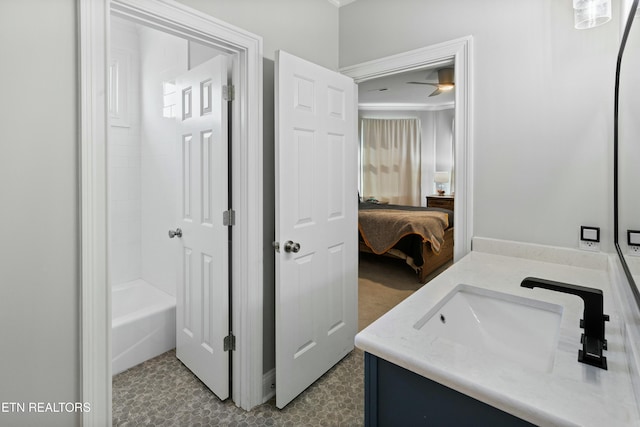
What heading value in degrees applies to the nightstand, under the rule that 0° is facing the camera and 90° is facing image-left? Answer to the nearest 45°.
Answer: approximately 45°

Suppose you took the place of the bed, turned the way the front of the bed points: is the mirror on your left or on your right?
on your left

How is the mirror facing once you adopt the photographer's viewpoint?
facing to the left of the viewer

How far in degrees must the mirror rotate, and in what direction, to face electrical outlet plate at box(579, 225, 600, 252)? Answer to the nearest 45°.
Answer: approximately 90° to its right
